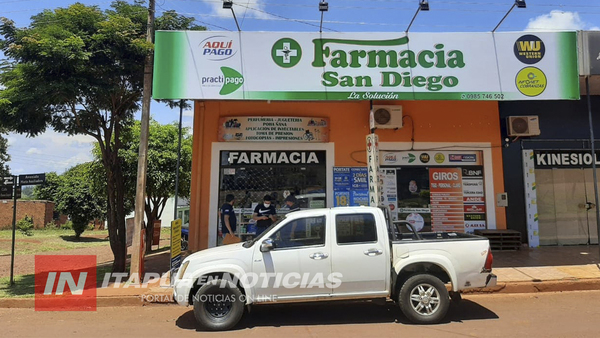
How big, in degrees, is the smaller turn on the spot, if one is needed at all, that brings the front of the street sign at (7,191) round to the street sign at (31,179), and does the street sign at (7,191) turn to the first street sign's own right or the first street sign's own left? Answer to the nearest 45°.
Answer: approximately 45° to the first street sign's own left

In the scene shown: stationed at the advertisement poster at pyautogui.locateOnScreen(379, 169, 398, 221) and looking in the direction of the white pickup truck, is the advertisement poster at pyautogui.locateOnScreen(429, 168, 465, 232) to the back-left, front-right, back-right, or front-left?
back-left

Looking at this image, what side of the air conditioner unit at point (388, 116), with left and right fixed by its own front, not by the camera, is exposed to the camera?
front

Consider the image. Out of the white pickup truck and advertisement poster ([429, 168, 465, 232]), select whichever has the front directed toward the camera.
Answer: the advertisement poster

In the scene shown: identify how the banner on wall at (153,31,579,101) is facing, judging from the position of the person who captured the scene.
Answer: facing the viewer

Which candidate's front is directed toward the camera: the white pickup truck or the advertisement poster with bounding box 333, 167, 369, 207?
the advertisement poster

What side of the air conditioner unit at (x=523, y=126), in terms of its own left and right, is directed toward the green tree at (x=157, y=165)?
right

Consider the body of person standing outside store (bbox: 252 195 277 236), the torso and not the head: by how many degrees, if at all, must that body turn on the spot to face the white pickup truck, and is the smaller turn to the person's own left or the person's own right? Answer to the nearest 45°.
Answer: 0° — they already face it

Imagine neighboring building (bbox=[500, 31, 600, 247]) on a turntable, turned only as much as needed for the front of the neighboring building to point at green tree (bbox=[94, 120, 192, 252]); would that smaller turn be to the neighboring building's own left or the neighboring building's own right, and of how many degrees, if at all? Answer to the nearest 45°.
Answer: approximately 90° to the neighboring building's own right

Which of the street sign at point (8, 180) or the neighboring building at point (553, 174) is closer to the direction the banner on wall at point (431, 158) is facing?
the street sign

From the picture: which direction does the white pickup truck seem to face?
to the viewer's left

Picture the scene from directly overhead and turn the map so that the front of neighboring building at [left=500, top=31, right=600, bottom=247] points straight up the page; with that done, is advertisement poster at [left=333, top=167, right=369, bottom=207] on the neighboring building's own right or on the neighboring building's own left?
on the neighboring building's own right

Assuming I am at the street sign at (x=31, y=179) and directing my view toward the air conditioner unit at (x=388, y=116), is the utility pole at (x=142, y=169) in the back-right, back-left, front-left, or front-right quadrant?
front-right

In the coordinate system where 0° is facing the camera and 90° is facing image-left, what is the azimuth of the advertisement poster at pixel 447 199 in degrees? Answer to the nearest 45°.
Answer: approximately 0°

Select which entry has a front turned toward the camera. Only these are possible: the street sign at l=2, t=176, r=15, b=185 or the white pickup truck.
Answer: the street sign

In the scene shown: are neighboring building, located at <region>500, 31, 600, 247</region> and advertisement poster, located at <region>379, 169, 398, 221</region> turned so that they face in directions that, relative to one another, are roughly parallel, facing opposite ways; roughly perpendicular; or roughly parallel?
roughly parallel

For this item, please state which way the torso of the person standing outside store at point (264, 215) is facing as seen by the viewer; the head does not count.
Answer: toward the camera
